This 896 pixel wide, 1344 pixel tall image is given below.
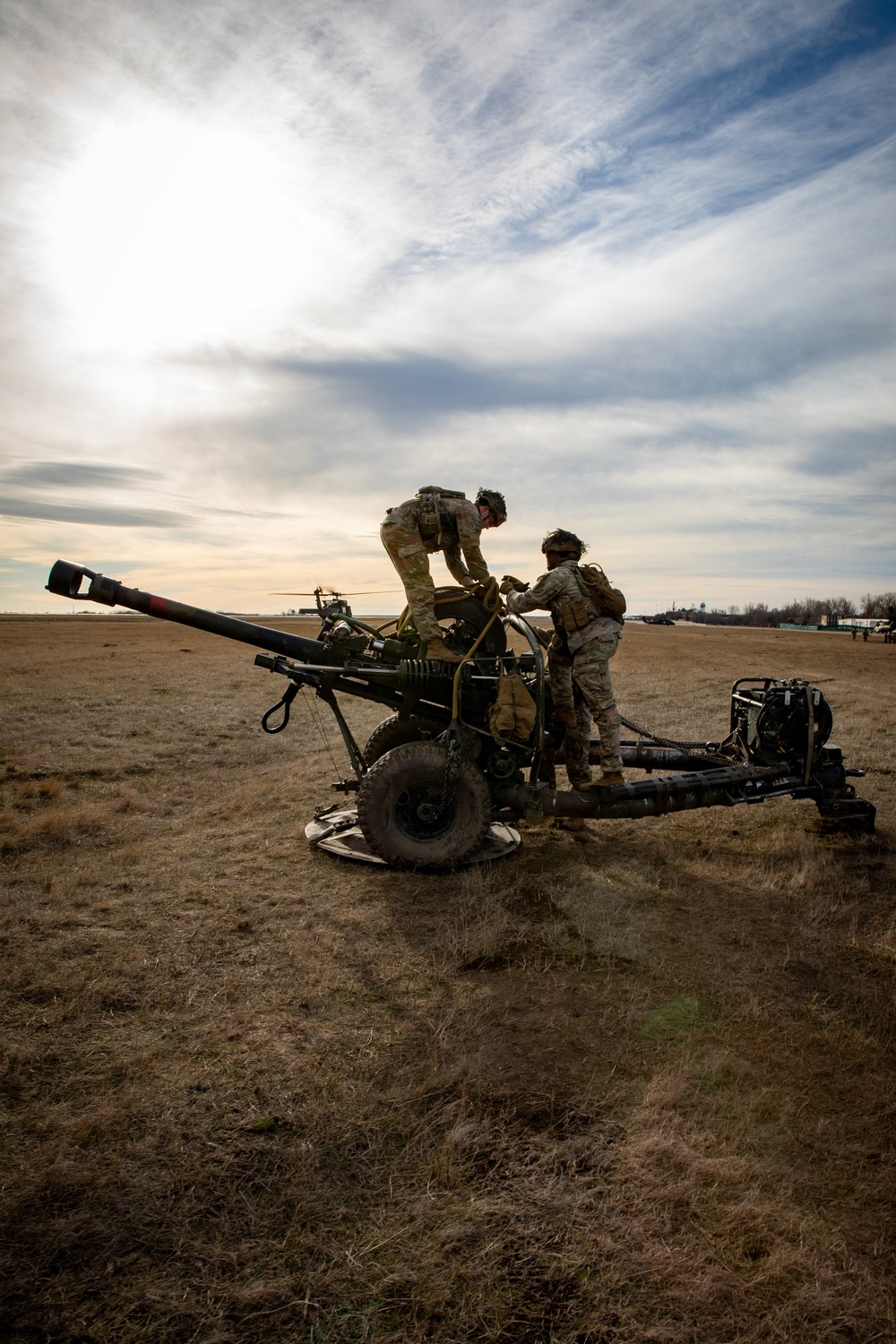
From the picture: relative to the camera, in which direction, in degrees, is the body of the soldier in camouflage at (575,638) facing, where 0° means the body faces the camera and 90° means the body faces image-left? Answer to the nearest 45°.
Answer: approximately 90°

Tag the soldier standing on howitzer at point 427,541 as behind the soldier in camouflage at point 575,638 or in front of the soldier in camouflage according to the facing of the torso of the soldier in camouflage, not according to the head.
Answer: in front

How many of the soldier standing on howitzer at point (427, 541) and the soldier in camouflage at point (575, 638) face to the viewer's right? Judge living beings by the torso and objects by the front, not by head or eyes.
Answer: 1

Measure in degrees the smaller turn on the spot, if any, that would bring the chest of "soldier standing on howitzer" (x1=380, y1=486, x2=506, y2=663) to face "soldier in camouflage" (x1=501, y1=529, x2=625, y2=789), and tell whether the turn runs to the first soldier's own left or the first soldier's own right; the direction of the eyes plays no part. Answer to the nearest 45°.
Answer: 0° — they already face them

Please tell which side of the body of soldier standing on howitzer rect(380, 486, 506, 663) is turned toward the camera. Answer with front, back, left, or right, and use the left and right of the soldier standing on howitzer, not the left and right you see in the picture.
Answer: right

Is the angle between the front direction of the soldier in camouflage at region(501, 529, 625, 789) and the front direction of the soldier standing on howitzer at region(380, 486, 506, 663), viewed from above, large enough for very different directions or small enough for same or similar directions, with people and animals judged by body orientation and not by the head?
very different directions

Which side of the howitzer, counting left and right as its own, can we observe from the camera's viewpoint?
left
